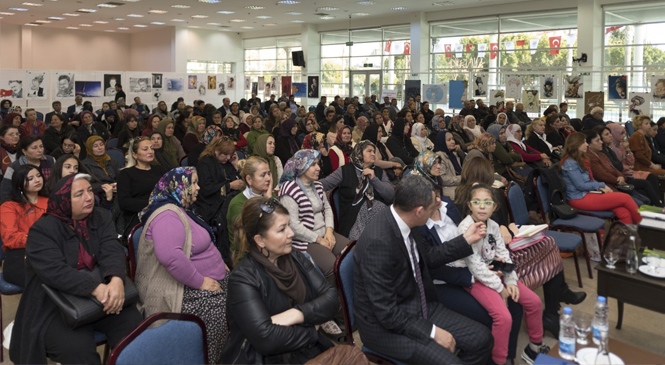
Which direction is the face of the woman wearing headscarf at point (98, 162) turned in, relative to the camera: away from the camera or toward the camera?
toward the camera

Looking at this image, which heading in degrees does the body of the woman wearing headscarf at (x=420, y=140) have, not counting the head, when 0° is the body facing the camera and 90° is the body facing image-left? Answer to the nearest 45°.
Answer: approximately 315°

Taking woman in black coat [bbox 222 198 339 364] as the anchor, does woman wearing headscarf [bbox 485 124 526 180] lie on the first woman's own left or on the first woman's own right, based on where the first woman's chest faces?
on the first woman's own left

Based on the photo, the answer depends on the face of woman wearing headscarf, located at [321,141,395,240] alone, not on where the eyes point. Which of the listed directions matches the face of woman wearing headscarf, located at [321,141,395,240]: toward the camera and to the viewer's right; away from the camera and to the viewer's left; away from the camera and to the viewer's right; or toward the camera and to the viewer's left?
toward the camera and to the viewer's right

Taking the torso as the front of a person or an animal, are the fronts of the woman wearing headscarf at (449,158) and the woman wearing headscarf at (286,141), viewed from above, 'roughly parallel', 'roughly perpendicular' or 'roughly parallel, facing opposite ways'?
roughly parallel

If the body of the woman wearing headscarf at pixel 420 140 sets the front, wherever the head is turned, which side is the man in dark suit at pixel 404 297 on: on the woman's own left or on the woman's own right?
on the woman's own right

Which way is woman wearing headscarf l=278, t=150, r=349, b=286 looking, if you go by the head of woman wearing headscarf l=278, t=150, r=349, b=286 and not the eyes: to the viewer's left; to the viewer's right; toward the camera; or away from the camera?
to the viewer's right

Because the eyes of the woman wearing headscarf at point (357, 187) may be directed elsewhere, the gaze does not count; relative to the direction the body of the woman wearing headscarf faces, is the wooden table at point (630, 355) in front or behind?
in front

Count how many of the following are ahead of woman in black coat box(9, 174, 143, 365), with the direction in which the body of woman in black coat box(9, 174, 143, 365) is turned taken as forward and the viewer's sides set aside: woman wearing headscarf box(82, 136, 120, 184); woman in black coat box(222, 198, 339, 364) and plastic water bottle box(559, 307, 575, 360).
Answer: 2

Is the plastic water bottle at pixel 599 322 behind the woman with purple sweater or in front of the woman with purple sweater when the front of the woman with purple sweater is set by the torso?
in front

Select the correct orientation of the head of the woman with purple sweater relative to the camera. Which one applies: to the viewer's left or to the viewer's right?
to the viewer's right

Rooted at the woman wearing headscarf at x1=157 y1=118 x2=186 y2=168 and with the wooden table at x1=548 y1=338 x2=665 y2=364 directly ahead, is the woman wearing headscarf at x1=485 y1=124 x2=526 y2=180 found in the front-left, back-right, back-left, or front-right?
front-left

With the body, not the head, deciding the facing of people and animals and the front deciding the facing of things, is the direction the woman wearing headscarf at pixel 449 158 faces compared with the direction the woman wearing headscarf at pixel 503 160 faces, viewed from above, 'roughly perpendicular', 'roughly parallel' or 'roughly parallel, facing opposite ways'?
roughly parallel

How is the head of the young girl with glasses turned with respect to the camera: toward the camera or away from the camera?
toward the camera
